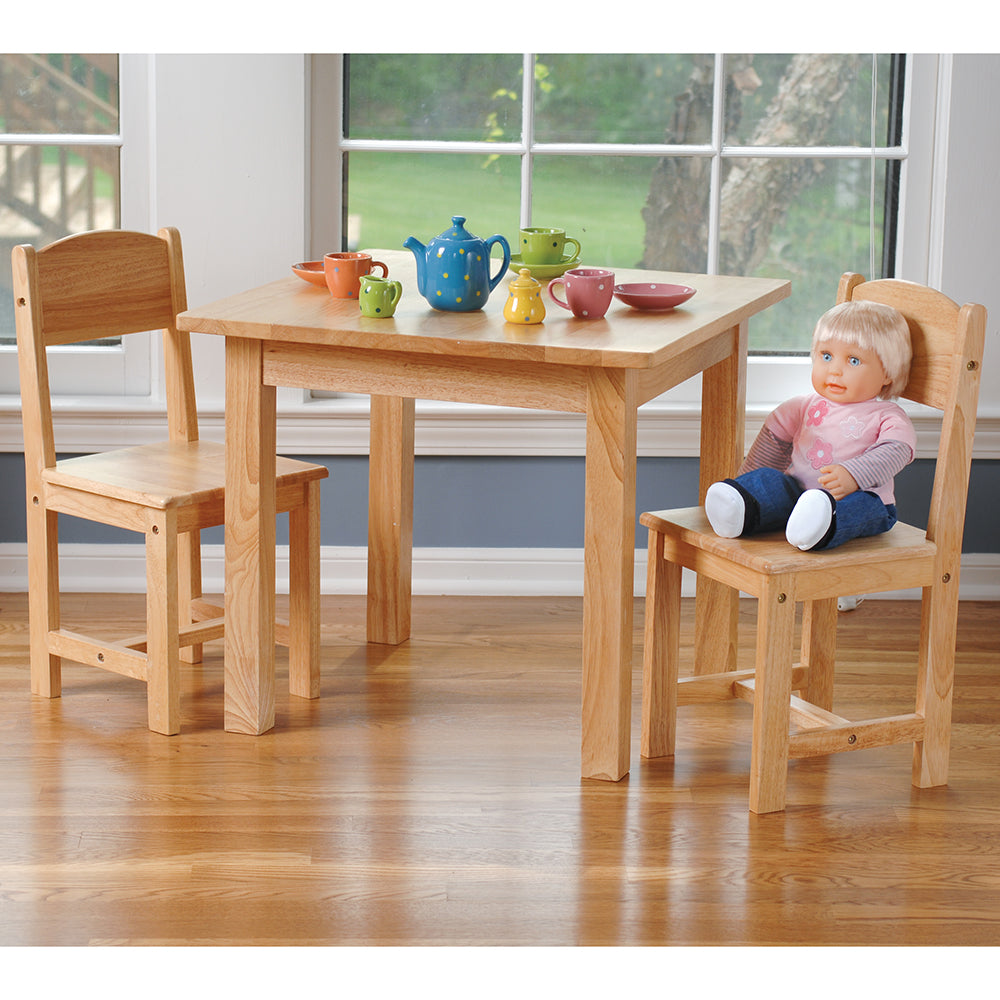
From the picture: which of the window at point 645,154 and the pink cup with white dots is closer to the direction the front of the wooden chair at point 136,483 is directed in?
the pink cup with white dots

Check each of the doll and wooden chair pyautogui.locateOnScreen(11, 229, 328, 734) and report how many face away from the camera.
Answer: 0

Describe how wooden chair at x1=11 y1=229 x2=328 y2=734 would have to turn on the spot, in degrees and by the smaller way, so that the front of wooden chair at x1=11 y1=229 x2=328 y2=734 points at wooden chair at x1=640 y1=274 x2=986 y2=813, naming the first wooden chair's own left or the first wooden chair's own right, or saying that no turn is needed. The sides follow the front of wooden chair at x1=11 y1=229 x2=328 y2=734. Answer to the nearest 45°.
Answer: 0° — it already faces it

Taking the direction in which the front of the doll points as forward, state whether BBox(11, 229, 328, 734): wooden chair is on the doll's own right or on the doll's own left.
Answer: on the doll's own right

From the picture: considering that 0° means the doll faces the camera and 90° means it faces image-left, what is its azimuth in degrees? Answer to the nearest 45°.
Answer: approximately 45°

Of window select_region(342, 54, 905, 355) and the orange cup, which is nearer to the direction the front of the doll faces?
the orange cup

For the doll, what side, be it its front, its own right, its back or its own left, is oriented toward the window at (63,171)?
right

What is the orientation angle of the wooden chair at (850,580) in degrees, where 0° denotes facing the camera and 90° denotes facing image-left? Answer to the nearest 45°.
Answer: approximately 45°

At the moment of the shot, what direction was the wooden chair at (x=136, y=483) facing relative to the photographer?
facing the viewer and to the right of the viewer

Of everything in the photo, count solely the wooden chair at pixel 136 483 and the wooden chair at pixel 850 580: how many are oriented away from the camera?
0

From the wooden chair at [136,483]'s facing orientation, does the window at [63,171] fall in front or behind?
behind
